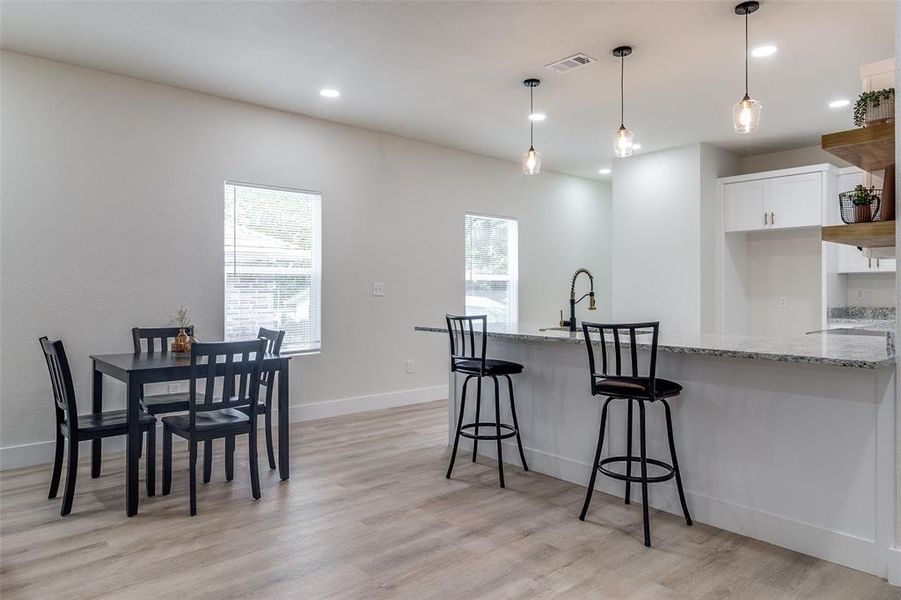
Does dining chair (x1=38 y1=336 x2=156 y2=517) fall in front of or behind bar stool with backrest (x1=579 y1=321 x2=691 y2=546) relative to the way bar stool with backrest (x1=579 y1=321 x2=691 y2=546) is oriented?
behind

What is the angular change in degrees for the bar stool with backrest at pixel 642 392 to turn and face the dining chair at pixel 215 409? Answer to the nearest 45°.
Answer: approximately 135° to its left

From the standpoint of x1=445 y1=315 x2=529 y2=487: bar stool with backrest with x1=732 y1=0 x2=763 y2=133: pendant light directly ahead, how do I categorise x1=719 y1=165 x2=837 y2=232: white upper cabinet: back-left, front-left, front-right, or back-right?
front-left

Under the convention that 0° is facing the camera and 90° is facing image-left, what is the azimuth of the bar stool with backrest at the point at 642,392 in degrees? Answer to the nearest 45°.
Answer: approximately 225°

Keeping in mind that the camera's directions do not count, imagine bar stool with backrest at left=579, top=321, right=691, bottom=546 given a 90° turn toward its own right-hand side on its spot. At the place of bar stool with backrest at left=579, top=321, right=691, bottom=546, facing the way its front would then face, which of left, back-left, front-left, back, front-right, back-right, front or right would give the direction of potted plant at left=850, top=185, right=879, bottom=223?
front-left
